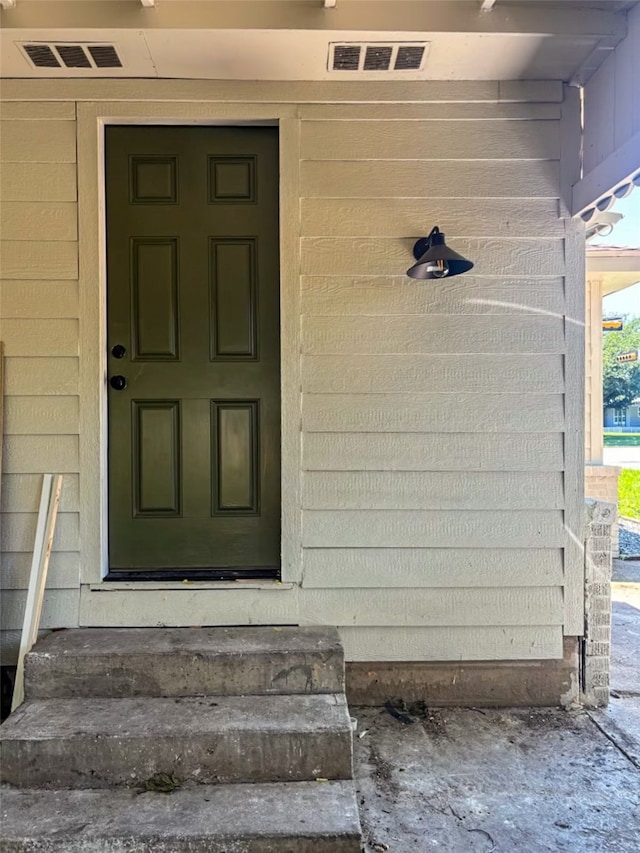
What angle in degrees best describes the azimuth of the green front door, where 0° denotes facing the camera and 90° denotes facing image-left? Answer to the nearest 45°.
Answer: approximately 0°

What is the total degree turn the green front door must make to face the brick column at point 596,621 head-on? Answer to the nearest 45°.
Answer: approximately 90° to its left

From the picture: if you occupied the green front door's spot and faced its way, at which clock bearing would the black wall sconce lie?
The black wall sconce is roughly at 10 o'clock from the green front door.
